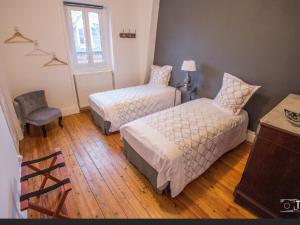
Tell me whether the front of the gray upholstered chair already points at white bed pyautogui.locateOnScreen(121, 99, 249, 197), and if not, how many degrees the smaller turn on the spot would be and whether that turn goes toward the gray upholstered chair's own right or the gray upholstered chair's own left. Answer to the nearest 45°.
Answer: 0° — it already faces it

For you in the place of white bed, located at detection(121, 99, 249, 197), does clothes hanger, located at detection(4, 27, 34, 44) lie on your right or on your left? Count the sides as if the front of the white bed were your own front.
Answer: on your right

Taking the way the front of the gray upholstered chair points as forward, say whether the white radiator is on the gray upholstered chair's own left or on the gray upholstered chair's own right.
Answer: on the gray upholstered chair's own left

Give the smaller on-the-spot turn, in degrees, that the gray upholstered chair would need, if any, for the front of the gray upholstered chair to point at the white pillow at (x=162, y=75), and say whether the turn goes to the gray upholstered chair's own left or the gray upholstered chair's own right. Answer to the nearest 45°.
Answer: approximately 45° to the gray upholstered chair's own left

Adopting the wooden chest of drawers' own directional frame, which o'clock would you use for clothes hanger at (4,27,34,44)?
The clothes hanger is roughly at 1 o'clock from the wooden chest of drawers.

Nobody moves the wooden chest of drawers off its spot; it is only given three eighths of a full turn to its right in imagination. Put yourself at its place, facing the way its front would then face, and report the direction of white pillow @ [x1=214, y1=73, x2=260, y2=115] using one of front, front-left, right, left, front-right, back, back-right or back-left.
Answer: front-left

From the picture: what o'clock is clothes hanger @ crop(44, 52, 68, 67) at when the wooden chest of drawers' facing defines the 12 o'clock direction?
The clothes hanger is roughly at 1 o'clock from the wooden chest of drawers.

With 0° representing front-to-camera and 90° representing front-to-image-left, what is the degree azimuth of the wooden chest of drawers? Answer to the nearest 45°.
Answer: approximately 45°
